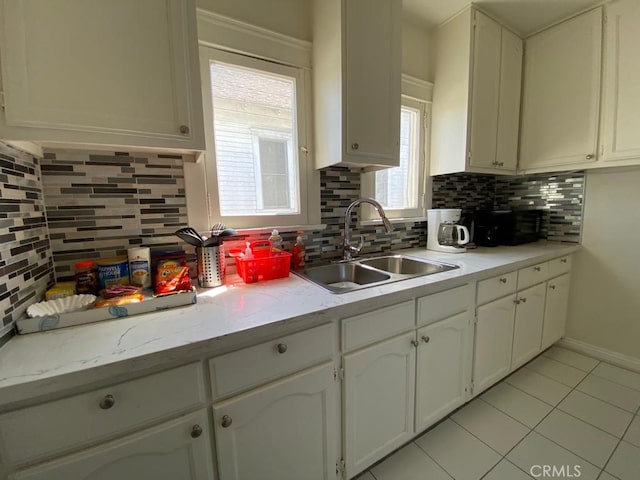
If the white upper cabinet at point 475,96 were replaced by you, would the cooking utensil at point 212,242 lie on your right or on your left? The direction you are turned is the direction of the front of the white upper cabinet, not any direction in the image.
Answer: on your right

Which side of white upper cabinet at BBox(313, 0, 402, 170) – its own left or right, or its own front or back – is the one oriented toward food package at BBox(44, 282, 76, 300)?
right

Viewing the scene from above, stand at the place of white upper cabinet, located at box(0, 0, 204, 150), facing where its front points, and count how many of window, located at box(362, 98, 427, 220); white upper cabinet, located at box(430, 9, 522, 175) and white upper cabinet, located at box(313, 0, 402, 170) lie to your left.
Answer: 3

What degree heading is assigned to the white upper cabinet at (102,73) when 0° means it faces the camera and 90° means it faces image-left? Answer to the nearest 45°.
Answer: approximately 0°

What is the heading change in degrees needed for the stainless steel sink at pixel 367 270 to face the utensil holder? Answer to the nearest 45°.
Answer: approximately 90° to its right

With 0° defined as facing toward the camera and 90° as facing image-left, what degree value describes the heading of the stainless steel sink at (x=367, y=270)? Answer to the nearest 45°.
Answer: approximately 315°

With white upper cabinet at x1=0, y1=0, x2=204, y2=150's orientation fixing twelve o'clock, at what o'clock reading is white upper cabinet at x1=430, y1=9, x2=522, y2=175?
white upper cabinet at x1=430, y1=9, x2=522, y2=175 is roughly at 9 o'clock from white upper cabinet at x1=0, y1=0, x2=204, y2=150.

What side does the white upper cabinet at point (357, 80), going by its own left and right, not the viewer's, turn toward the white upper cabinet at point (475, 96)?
left

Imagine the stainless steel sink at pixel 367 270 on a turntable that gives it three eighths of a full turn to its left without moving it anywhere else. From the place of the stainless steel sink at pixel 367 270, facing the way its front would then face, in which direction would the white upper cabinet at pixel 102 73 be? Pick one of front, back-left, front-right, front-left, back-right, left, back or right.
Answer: back-left

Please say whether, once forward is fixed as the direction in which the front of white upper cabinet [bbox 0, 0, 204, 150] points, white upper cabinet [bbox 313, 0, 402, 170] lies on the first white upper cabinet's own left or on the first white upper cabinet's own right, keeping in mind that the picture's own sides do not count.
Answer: on the first white upper cabinet's own left
